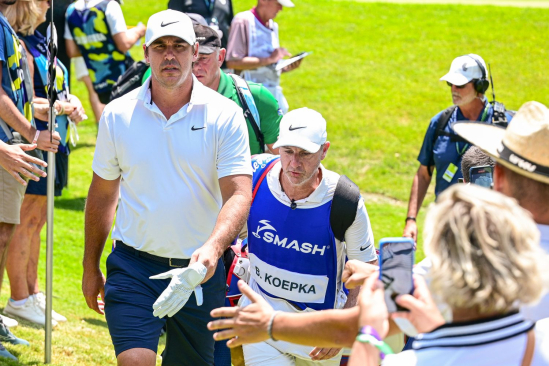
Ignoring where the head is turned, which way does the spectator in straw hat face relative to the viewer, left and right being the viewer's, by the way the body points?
facing away from the viewer and to the left of the viewer

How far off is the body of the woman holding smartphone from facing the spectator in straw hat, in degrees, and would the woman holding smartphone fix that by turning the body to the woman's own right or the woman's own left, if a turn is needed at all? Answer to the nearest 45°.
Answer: approximately 45° to the woman's own right

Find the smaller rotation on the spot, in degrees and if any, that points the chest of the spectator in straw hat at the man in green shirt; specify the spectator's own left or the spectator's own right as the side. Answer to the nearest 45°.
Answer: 0° — they already face them

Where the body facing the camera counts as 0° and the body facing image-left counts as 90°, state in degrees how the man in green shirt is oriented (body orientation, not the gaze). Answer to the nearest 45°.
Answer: approximately 45°

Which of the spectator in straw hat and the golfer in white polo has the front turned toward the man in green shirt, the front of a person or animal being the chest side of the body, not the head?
the spectator in straw hat

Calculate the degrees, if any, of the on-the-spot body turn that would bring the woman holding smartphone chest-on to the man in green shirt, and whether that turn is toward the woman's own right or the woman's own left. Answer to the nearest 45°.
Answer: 0° — they already face them

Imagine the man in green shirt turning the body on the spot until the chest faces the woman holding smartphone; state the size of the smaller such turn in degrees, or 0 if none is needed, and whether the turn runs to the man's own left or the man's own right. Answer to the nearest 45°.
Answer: approximately 45° to the man's own left

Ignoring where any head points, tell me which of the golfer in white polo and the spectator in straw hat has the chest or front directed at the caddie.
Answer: the spectator in straw hat

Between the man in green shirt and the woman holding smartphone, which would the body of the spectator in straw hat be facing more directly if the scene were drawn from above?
the man in green shirt

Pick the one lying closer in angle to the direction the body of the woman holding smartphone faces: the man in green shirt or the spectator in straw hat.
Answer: the man in green shirt

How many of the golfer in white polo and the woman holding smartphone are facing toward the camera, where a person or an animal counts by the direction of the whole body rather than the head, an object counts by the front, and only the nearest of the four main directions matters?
1

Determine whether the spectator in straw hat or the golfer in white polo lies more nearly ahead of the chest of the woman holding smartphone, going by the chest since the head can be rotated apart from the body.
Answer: the golfer in white polo

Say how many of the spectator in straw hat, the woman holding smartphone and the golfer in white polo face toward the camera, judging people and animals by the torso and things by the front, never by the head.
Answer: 1

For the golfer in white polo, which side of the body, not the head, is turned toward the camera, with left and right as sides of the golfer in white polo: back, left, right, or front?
front

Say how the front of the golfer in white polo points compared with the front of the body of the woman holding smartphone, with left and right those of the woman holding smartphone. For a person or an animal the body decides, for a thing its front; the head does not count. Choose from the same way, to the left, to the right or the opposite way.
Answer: the opposite way

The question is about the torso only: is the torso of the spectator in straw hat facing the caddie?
yes

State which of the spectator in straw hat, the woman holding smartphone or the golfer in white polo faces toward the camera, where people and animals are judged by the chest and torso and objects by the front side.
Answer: the golfer in white polo
